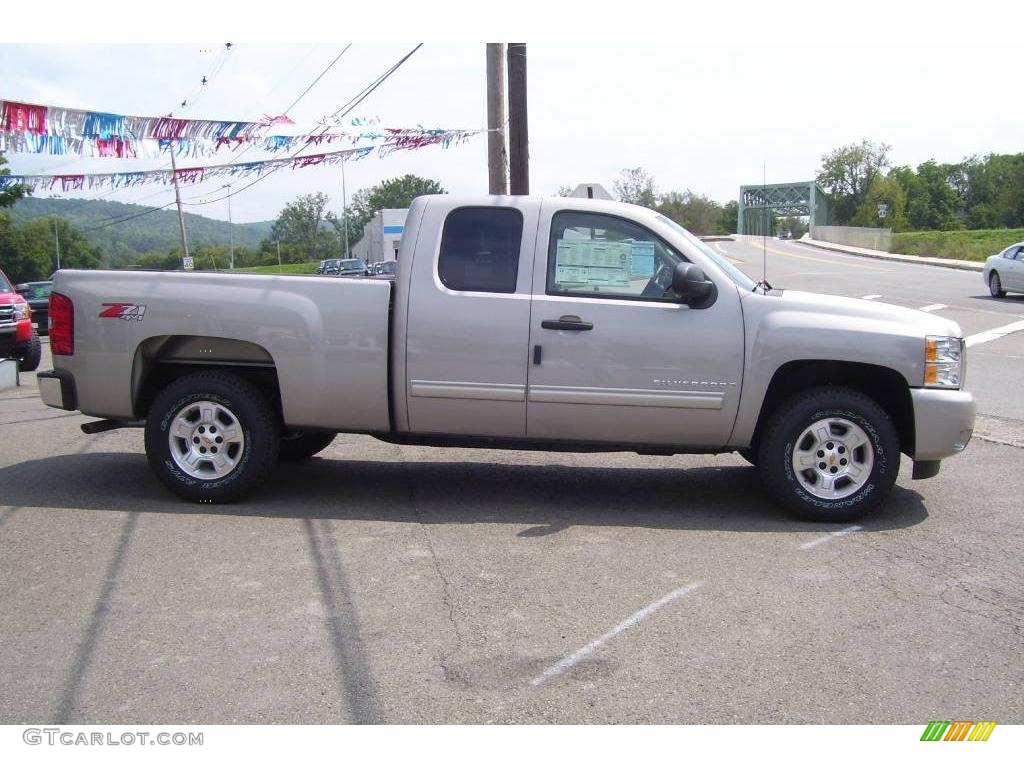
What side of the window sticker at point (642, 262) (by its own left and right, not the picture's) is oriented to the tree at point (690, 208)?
back

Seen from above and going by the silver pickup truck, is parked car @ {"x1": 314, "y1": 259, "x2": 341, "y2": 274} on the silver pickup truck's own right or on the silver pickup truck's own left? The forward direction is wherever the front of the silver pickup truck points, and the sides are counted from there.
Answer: on the silver pickup truck's own left

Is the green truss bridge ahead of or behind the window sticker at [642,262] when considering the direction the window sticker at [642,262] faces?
behind

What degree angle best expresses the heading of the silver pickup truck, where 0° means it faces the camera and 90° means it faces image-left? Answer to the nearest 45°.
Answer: approximately 270°

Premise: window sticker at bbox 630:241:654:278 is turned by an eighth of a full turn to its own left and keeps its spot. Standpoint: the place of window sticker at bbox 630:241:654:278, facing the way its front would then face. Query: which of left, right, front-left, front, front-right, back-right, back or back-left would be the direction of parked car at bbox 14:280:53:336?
back

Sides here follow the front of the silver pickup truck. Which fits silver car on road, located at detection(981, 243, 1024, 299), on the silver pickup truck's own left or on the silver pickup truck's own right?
on the silver pickup truck's own left

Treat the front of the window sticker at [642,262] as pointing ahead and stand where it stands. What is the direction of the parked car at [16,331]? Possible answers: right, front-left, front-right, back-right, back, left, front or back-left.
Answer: back-right

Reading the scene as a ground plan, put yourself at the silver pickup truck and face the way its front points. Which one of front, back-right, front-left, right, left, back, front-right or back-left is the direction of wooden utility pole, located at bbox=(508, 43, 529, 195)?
left

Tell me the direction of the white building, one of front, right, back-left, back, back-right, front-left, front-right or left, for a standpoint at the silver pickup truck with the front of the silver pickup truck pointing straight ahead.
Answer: left

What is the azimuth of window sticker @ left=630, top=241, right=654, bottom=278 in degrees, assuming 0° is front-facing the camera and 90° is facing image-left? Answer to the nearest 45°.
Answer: approximately 0°

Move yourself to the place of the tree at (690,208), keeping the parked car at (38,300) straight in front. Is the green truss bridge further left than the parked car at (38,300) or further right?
left

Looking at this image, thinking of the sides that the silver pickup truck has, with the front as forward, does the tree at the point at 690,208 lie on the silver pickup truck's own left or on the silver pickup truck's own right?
on the silver pickup truck's own left

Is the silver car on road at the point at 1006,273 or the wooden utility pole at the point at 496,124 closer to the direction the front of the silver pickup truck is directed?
the silver car on road
